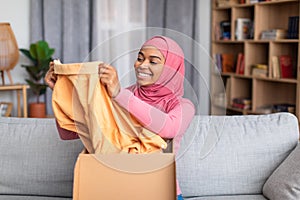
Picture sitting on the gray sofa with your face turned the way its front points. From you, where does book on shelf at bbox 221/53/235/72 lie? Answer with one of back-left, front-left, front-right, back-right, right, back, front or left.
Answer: back

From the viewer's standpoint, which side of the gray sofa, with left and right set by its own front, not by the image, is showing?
front

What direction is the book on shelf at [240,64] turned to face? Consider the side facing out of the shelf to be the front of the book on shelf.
toward the camera

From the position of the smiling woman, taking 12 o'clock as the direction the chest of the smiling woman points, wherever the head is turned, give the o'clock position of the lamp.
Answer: The lamp is roughly at 4 o'clock from the smiling woman.

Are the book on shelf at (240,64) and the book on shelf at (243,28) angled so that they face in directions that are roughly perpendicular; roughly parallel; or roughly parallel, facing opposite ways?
roughly parallel

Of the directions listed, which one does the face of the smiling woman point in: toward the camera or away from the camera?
toward the camera

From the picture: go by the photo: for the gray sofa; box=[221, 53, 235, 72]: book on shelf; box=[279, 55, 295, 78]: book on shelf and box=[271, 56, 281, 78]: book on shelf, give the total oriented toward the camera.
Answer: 4

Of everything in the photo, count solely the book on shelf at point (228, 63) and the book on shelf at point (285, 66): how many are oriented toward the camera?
2

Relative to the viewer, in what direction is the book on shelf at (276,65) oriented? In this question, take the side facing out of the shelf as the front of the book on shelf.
toward the camera

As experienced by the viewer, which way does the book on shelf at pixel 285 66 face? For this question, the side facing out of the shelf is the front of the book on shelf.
facing the viewer

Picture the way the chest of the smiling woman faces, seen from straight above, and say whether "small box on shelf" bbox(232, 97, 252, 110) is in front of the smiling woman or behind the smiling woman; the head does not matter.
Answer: behind

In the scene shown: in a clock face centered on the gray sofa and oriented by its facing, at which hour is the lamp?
The lamp is roughly at 5 o'clock from the gray sofa.

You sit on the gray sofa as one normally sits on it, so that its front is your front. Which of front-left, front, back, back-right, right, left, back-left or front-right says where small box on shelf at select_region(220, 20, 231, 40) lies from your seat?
back

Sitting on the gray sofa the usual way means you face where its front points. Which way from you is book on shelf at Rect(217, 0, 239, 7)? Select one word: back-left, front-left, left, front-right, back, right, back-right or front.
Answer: back
